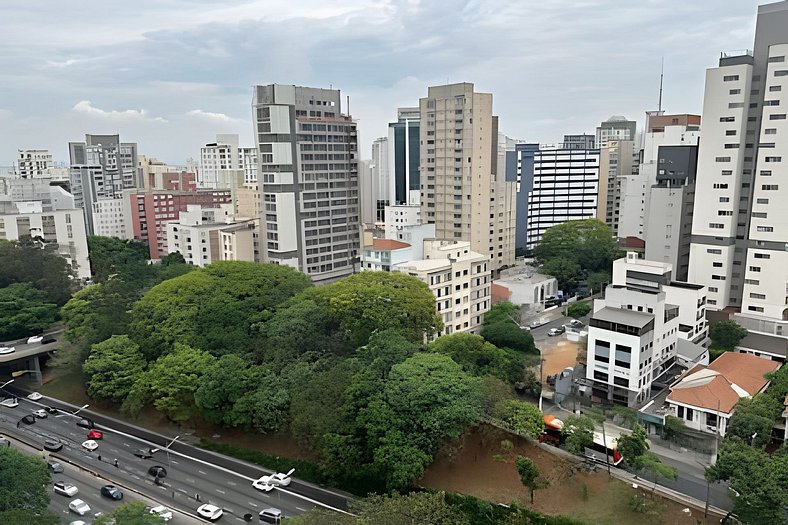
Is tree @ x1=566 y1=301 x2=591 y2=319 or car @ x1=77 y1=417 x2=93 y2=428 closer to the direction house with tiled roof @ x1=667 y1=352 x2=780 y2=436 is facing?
the car

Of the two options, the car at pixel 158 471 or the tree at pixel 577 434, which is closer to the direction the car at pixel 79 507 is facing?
the tree
